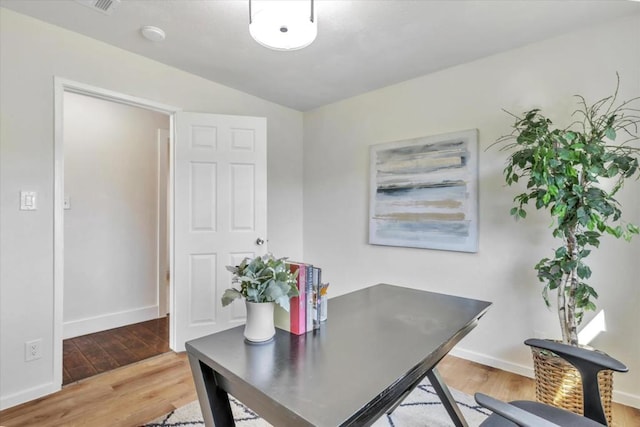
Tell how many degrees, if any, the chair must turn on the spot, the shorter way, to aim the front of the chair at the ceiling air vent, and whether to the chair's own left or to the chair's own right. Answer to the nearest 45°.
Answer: approximately 45° to the chair's own left

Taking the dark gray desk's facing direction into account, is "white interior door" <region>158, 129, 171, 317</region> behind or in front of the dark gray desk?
behind

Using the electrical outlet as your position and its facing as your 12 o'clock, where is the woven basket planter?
The woven basket planter is roughly at 12 o'clock from the electrical outlet.

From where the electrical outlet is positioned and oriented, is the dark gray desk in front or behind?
in front

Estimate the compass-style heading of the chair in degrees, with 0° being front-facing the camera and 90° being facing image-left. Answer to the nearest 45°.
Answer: approximately 135°

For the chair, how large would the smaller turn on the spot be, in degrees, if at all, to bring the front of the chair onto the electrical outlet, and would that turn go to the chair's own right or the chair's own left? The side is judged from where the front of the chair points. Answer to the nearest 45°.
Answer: approximately 45° to the chair's own left

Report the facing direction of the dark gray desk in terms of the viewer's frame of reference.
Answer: facing the viewer and to the right of the viewer

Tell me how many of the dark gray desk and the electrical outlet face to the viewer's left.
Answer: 0

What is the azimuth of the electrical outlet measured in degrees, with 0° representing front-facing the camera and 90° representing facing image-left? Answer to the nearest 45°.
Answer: approximately 315°

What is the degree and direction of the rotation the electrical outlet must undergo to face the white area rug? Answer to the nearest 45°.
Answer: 0° — it already faces it

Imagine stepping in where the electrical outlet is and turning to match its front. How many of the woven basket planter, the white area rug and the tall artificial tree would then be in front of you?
3

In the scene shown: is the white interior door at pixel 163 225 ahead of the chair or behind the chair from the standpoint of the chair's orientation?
ahead

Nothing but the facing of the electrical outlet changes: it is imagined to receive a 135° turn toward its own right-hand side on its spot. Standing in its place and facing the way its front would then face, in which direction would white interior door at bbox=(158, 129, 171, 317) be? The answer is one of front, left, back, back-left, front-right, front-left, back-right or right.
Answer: back-right
